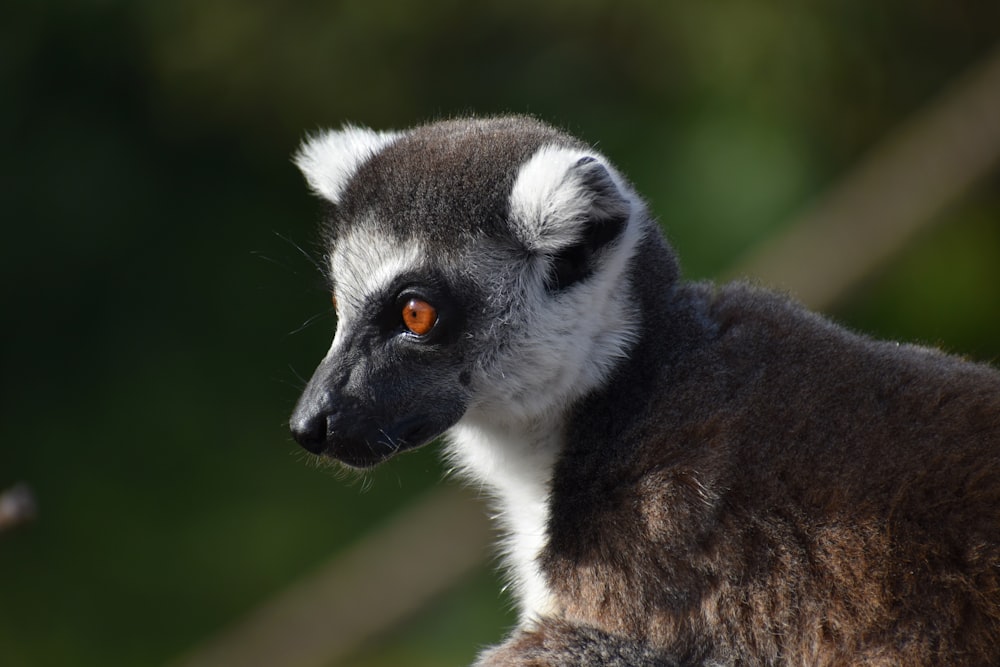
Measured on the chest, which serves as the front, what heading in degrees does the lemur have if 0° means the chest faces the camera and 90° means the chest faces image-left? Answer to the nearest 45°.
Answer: approximately 90°
